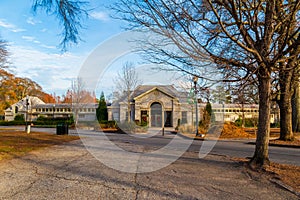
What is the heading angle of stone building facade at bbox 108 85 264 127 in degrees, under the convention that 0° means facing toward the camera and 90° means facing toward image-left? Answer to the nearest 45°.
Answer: approximately 0°

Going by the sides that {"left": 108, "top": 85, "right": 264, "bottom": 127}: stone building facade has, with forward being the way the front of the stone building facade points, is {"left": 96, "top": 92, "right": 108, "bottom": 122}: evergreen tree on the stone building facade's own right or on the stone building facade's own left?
on the stone building facade's own right
